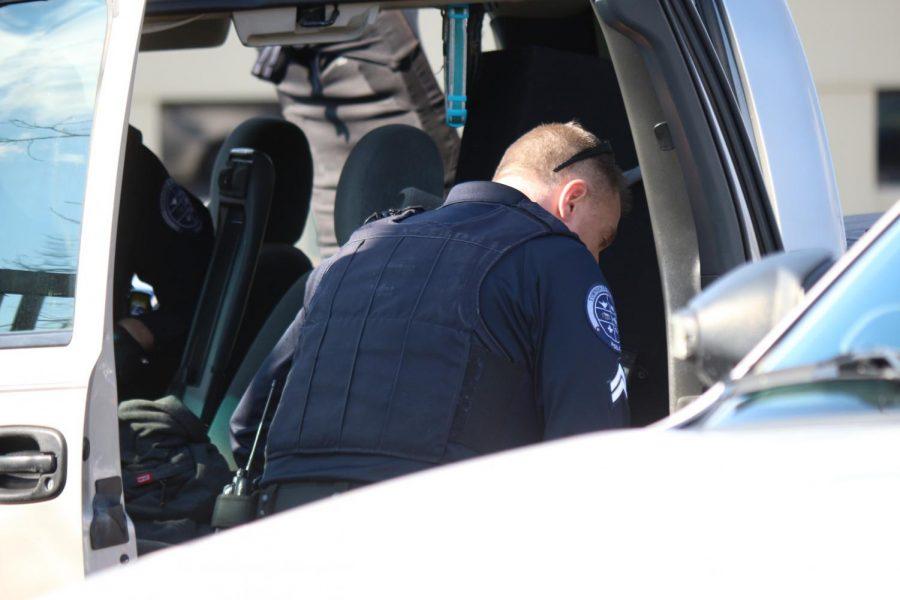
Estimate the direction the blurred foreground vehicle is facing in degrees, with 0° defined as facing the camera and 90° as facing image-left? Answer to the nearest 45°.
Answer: approximately 90°

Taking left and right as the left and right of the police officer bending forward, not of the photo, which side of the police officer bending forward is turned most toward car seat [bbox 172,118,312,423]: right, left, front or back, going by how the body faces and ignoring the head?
left

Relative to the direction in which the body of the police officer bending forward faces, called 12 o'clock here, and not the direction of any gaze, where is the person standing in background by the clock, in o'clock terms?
The person standing in background is roughly at 10 o'clock from the police officer bending forward.

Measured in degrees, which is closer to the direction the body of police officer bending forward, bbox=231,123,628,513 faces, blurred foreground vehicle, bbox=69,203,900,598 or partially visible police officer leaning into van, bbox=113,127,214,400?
the partially visible police officer leaning into van

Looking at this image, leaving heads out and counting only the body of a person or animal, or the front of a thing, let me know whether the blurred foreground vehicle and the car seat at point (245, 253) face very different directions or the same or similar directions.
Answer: same or similar directions

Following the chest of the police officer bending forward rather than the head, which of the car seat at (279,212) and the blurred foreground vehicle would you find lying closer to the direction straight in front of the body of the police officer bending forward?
the car seat

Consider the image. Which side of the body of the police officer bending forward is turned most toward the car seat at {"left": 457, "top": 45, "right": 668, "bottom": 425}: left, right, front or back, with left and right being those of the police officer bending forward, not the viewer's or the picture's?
front

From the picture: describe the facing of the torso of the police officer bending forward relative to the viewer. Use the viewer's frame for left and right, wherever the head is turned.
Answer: facing away from the viewer and to the right of the viewer
